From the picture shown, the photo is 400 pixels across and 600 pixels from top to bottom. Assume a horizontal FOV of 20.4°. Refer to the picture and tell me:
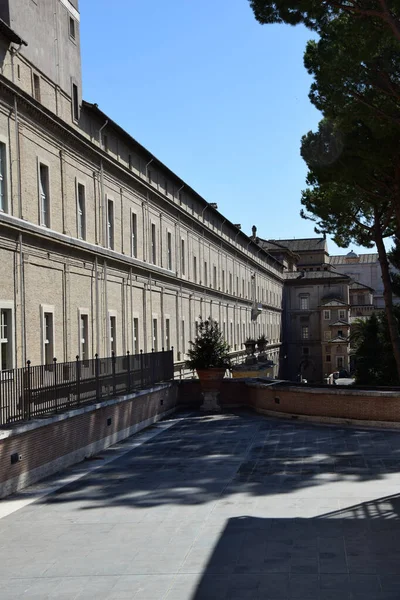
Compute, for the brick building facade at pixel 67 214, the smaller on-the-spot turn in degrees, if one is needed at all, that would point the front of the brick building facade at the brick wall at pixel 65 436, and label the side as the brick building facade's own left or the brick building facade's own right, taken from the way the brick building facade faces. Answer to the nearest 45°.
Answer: approximately 45° to the brick building facade's own right

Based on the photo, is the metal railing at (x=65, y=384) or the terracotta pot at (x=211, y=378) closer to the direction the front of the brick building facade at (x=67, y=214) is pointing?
the metal railing

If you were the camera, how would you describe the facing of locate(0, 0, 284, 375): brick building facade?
facing the viewer and to the right of the viewer

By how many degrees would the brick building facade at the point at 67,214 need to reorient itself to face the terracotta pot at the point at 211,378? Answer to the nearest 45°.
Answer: approximately 90° to its left

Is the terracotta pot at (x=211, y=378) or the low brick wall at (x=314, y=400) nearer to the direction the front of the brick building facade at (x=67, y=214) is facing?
the low brick wall
